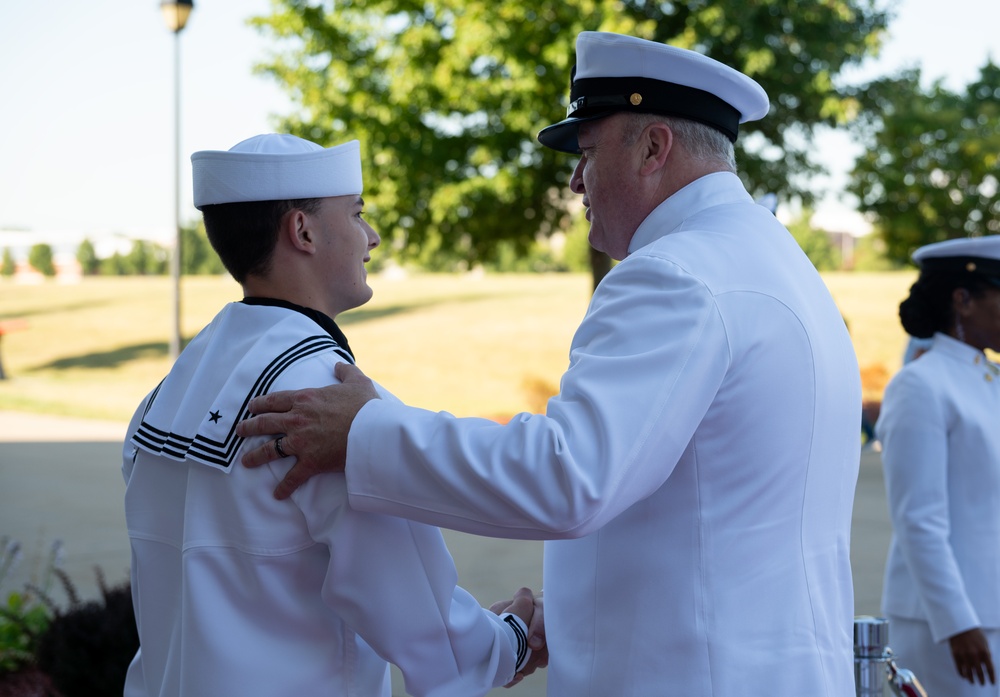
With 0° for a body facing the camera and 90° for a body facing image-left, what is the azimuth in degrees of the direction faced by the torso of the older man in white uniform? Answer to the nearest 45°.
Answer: approximately 135°

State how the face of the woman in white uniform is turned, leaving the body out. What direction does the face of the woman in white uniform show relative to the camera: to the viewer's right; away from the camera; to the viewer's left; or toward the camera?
to the viewer's right

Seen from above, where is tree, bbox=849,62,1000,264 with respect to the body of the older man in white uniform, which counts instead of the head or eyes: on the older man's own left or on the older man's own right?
on the older man's own right

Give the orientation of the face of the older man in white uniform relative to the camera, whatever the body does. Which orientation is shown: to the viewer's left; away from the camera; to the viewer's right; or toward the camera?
to the viewer's left

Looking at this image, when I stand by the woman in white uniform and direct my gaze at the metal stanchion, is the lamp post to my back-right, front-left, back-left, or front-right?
back-right

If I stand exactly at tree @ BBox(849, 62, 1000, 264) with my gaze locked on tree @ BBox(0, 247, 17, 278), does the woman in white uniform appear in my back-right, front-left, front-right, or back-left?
back-left

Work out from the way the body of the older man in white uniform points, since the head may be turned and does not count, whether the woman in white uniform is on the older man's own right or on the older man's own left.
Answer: on the older man's own right

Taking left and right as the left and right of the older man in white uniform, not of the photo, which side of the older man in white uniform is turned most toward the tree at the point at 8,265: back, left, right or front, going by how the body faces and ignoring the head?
front

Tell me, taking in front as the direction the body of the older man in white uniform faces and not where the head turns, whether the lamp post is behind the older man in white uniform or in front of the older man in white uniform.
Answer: in front

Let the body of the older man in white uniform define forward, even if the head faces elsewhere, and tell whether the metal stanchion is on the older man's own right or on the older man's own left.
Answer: on the older man's own right
